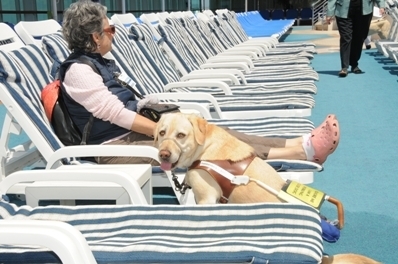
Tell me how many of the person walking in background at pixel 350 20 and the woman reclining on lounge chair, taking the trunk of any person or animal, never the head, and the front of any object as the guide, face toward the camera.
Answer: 1

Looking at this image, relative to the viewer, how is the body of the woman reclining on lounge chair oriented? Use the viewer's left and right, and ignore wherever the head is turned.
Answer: facing to the right of the viewer

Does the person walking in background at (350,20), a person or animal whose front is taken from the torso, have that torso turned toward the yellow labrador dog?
yes

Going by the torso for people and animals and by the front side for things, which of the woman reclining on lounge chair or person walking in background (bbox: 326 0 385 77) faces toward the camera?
the person walking in background

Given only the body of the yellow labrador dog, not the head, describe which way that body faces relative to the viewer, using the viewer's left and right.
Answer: facing the viewer and to the left of the viewer

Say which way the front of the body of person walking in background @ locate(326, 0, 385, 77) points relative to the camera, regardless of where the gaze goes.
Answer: toward the camera

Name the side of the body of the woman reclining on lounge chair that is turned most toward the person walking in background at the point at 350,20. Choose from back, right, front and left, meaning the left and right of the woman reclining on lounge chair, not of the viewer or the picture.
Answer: left

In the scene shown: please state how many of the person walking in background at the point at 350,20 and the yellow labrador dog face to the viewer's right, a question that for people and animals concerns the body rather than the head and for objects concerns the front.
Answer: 0

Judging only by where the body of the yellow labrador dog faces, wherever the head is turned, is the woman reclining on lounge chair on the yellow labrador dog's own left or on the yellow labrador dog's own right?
on the yellow labrador dog's own right
